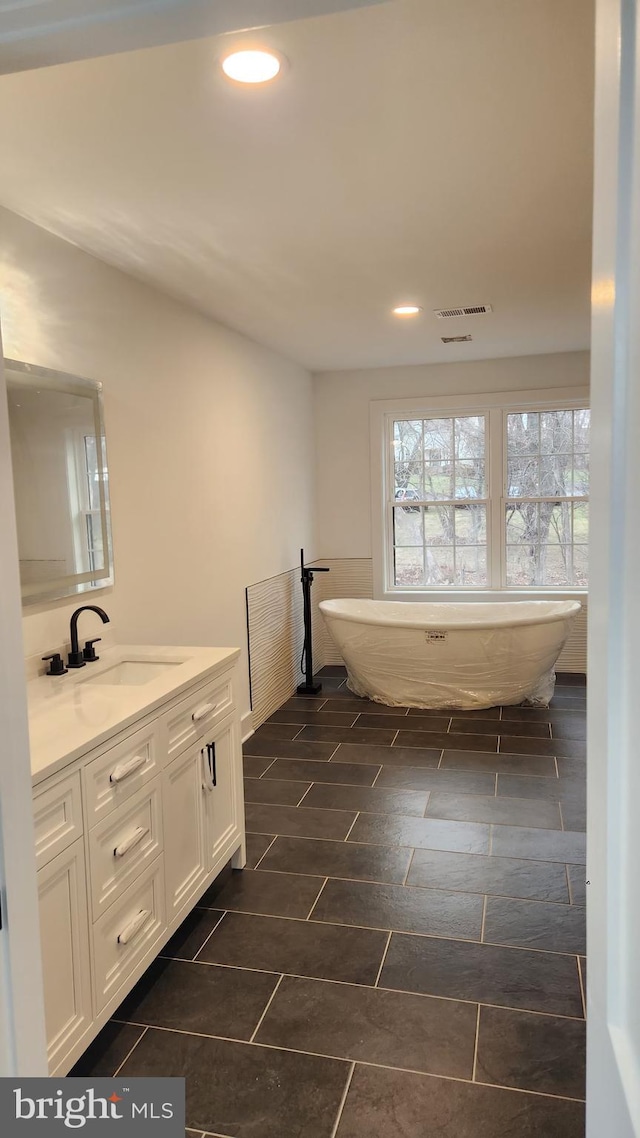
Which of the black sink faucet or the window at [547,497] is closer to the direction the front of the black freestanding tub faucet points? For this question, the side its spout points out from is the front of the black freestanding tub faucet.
the window

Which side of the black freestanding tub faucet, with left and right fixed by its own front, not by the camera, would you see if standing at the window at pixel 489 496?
front

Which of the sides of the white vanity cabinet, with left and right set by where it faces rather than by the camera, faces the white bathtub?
left

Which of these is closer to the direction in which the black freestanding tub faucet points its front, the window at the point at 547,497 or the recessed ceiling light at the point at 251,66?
the window

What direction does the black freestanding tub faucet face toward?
to the viewer's right

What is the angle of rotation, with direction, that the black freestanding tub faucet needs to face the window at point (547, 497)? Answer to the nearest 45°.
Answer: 0° — it already faces it

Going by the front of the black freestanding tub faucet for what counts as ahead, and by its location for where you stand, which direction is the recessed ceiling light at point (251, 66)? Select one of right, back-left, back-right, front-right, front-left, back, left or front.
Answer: right

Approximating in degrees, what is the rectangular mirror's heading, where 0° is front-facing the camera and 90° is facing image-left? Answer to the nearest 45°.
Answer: approximately 315°

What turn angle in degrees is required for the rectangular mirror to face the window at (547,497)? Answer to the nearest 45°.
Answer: approximately 90° to its left

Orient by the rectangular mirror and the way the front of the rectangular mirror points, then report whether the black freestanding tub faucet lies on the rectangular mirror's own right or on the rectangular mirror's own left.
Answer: on the rectangular mirror's own left

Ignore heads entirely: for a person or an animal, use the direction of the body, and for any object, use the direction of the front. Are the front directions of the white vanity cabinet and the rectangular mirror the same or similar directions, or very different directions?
same or similar directions

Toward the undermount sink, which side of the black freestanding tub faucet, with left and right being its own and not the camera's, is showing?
right

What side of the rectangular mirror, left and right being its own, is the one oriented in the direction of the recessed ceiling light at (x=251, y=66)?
front

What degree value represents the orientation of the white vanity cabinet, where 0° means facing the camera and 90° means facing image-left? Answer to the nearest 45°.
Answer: approximately 315°

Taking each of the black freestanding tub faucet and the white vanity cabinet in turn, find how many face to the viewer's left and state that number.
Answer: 0

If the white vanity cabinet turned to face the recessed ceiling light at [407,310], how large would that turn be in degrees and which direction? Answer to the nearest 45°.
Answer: approximately 90° to its left
